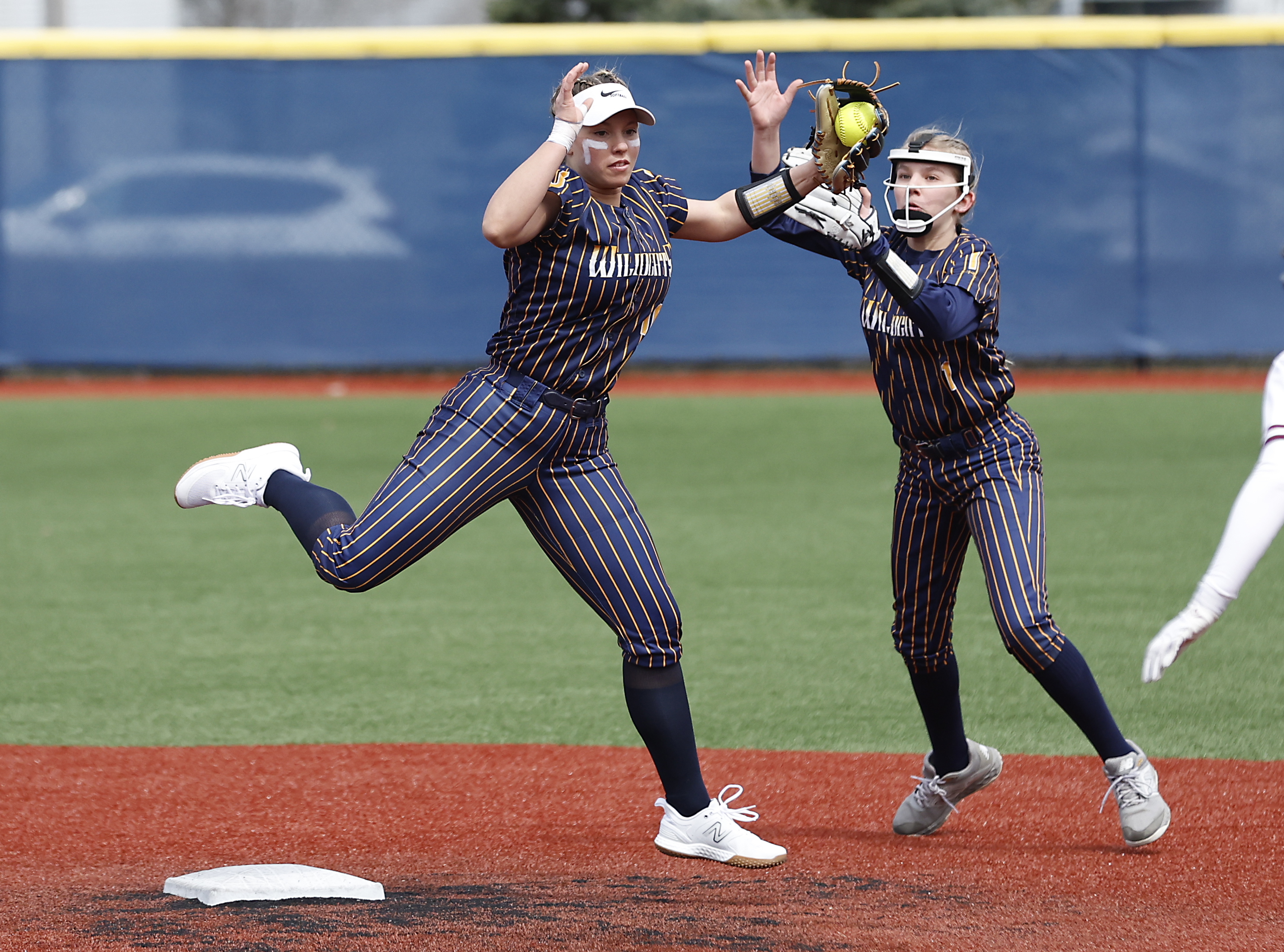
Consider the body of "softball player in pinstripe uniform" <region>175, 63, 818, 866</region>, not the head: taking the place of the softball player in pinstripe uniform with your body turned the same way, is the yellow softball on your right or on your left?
on your left

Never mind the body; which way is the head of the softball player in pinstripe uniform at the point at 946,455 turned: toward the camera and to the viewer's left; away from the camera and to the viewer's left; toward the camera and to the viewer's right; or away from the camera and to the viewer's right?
toward the camera and to the viewer's left

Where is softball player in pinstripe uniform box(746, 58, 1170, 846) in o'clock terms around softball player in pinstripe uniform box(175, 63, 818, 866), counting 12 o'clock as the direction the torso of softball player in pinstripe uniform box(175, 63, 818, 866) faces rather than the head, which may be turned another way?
softball player in pinstripe uniform box(746, 58, 1170, 846) is roughly at 10 o'clock from softball player in pinstripe uniform box(175, 63, 818, 866).

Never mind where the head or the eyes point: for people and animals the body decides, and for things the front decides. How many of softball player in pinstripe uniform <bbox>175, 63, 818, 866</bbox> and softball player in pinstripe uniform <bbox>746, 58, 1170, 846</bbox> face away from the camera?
0

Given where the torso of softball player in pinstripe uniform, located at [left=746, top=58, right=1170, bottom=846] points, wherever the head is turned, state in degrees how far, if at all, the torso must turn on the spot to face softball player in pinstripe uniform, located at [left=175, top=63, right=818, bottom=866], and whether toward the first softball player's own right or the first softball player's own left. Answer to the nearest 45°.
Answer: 0° — they already face them

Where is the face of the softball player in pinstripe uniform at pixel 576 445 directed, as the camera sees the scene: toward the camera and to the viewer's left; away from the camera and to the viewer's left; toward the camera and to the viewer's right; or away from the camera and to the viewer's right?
toward the camera and to the viewer's right

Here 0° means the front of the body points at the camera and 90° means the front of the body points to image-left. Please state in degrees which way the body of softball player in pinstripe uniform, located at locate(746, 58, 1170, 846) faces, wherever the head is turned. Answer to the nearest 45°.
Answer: approximately 45°

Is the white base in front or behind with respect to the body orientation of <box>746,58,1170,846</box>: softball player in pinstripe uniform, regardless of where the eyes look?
in front

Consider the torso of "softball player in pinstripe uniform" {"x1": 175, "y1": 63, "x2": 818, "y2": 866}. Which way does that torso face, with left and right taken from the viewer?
facing the viewer and to the right of the viewer
